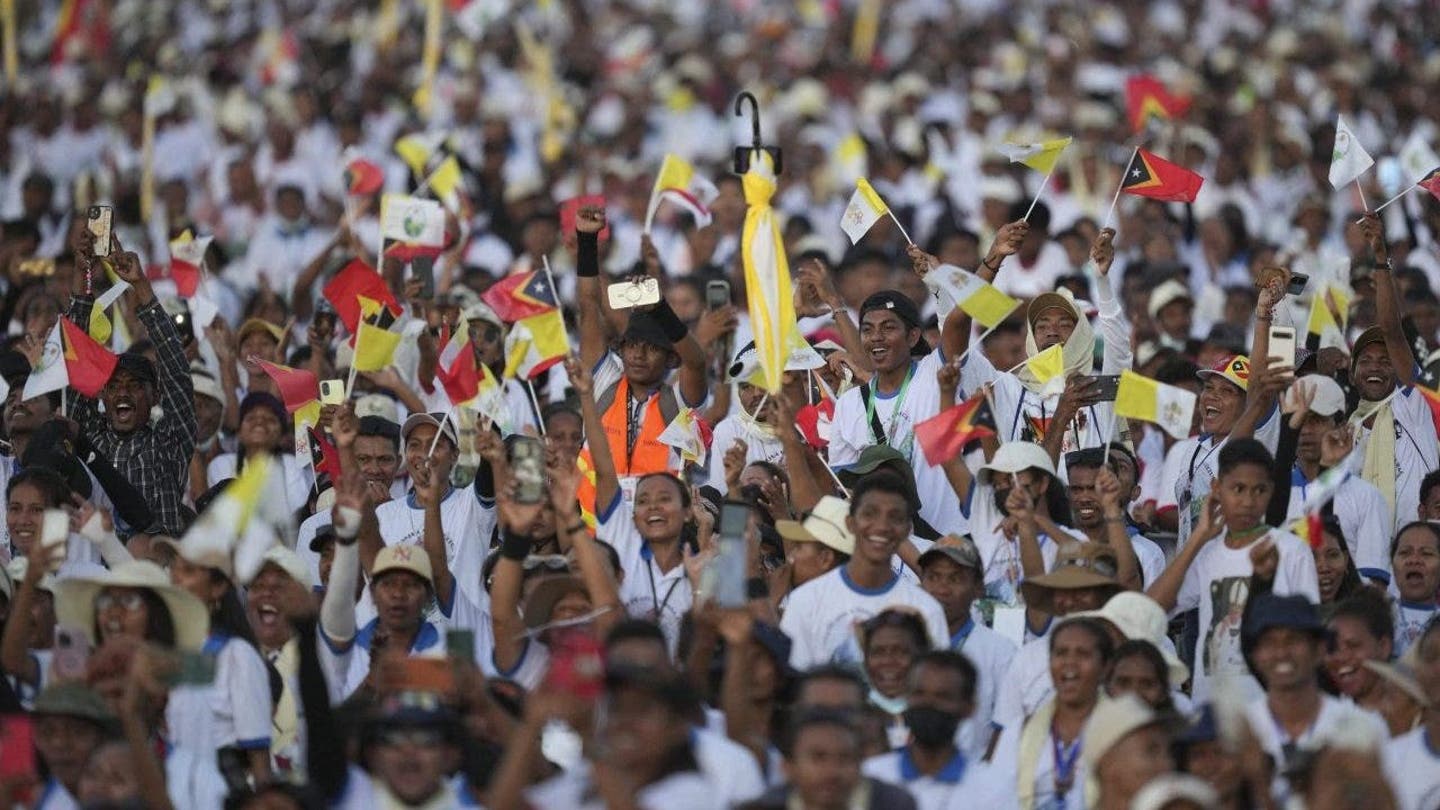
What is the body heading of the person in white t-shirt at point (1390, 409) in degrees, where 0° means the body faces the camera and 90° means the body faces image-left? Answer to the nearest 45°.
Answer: approximately 45°

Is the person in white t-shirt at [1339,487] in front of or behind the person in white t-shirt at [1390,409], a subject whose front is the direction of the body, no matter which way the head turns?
in front

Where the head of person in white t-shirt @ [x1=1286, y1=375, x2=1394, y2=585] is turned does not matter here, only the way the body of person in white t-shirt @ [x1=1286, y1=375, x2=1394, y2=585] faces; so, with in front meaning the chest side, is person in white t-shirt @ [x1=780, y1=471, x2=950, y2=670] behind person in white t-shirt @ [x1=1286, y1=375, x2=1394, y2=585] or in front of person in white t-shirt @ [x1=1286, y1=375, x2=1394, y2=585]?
in front

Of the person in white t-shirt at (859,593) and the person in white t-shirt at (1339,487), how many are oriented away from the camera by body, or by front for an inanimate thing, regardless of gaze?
0

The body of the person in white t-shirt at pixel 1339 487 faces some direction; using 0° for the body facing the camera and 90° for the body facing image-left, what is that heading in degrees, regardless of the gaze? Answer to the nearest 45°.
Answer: approximately 45°

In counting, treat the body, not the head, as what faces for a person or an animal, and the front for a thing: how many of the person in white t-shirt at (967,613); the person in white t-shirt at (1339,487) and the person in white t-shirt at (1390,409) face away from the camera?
0

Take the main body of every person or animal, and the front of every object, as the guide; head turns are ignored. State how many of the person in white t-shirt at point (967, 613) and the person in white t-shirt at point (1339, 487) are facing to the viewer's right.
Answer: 0

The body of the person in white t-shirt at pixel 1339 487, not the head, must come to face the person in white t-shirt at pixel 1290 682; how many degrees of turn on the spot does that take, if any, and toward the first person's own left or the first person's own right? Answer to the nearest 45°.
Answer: approximately 45° to the first person's own left

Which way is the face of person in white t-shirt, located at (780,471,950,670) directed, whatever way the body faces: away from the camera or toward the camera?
toward the camera

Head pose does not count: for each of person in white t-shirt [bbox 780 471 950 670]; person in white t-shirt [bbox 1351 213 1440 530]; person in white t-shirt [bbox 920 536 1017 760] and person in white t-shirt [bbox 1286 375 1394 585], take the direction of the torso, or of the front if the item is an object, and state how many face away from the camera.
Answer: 0

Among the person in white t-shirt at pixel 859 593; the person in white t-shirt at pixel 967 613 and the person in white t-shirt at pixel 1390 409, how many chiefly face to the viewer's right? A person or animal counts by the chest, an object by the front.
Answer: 0

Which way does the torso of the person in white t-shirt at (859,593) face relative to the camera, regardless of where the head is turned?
toward the camera

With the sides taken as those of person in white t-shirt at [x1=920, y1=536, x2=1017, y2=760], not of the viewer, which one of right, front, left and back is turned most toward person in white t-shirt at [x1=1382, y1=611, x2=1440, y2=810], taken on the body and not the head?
left

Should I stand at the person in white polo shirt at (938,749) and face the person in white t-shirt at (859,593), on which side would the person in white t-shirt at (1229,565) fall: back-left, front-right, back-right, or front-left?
front-right

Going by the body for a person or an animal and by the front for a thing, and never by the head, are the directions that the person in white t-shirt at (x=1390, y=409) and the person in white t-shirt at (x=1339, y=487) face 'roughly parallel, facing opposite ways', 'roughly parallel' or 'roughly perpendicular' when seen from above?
roughly parallel

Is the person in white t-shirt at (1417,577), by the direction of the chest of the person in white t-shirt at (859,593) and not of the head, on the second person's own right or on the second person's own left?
on the second person's own left
